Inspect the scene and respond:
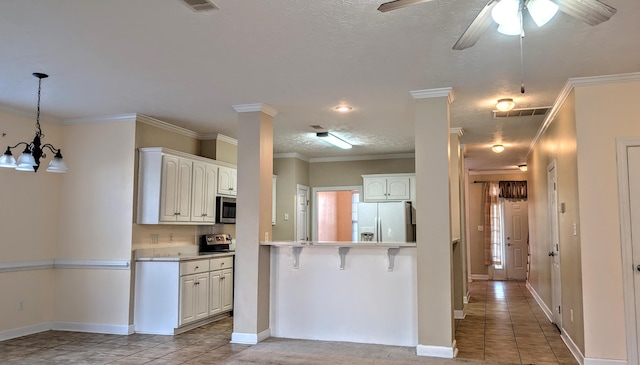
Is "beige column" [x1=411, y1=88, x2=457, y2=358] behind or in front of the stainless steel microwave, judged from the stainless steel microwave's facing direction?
in front

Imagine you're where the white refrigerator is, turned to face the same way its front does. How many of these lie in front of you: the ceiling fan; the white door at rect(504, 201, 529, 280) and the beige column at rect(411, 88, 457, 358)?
2

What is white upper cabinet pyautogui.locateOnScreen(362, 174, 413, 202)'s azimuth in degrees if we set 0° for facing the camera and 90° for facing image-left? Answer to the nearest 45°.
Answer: approximately 0°

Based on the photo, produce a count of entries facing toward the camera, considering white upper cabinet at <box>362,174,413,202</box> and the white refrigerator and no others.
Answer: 2

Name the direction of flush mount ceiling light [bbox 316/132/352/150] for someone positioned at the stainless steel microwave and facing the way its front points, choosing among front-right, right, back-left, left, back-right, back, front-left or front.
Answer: front-left

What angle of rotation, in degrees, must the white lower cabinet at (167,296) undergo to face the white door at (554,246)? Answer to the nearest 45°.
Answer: approximately 45° to its left

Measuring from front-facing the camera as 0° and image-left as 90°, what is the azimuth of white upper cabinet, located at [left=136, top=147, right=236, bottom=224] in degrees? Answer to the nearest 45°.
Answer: approximately 315°

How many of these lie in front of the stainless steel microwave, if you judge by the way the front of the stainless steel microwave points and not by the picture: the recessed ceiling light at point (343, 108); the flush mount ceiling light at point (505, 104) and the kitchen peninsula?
3

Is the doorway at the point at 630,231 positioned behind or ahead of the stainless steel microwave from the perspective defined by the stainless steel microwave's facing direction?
ahead

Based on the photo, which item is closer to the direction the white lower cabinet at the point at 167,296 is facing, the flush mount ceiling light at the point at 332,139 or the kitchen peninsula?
the kitchen peninsula

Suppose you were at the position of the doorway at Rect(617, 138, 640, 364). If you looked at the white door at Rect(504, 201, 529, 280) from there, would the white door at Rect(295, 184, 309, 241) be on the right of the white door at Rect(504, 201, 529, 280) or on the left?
left

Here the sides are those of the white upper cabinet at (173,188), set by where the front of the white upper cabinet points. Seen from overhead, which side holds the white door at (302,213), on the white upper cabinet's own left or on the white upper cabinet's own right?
on the white upper cabinet's own left
